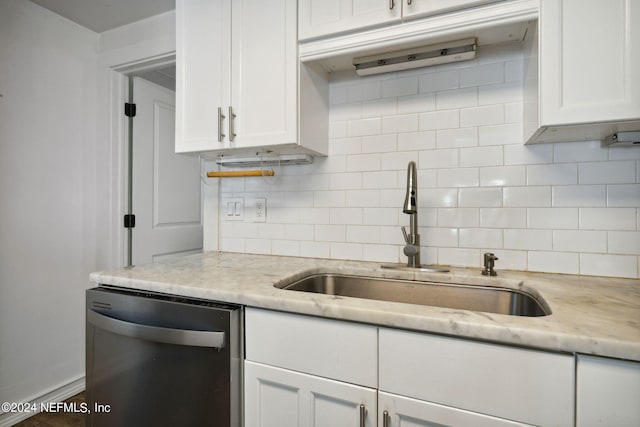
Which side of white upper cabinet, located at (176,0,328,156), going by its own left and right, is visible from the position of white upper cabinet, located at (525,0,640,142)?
left

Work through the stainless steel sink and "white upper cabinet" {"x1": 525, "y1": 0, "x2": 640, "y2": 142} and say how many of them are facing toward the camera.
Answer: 2

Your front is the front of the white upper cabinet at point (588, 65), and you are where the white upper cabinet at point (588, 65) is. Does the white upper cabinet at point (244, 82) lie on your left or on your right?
on your right

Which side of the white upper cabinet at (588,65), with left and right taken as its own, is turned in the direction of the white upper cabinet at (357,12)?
right

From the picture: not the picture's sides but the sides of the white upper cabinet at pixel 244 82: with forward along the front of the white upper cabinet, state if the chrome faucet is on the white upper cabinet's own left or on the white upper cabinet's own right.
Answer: on the white upper cabinet's own left

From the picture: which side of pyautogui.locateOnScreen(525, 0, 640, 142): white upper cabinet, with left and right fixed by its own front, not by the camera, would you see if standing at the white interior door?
right
